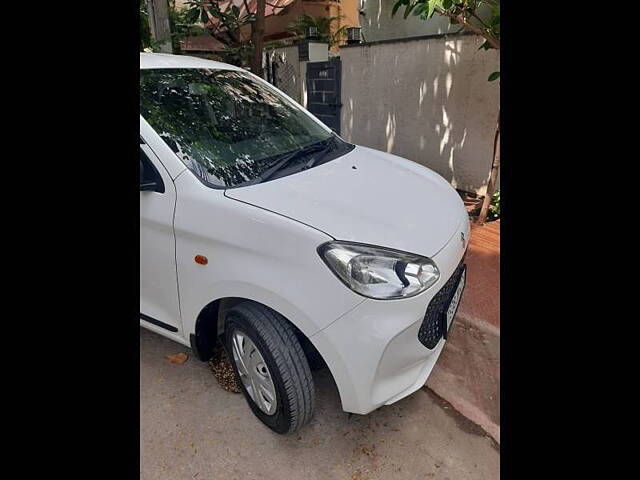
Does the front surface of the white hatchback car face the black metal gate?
no

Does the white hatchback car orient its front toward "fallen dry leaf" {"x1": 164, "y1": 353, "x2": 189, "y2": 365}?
no

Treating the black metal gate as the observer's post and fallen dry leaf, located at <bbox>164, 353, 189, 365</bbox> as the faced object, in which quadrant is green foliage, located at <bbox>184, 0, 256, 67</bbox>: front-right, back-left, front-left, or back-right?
back-right

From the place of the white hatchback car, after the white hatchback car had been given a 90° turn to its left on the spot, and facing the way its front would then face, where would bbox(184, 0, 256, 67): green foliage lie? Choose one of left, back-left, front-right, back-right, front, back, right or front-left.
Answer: front-left

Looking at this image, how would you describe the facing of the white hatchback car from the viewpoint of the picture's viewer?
facing the viewer and to the right of the viewer
